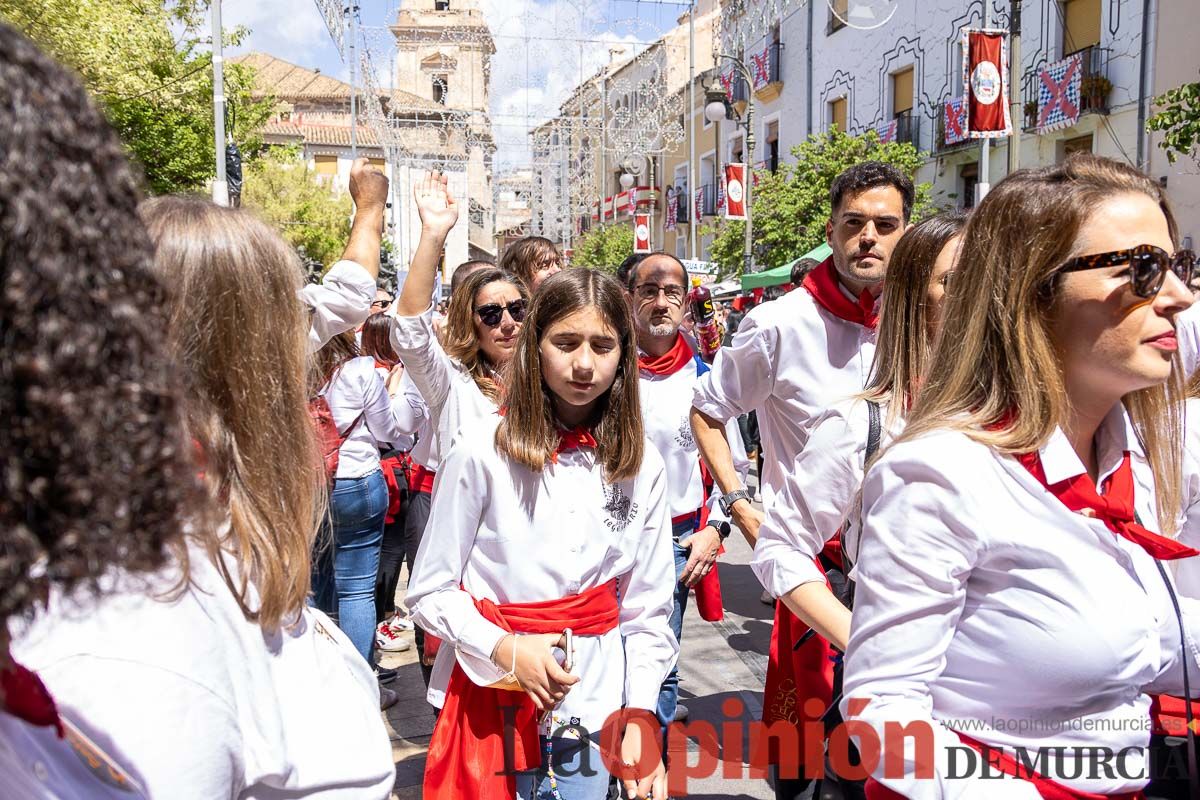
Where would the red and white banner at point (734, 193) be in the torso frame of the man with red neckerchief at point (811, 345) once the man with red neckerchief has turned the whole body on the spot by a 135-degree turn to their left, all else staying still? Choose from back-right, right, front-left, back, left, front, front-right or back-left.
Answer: front

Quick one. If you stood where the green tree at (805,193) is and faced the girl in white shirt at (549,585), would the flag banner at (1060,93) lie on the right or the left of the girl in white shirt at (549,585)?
left

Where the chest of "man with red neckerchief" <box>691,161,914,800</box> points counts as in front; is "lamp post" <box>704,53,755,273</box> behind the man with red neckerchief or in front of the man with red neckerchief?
behind

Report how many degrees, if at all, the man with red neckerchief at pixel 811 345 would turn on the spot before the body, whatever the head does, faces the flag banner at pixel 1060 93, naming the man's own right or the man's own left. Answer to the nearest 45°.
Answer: approximately 135° to the man's own left

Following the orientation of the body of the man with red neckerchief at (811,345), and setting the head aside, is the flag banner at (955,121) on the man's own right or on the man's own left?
on the man's own left

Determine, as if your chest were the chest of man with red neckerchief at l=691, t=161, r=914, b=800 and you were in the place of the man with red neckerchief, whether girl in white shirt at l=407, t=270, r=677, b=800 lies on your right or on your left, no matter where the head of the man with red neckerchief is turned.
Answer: on your right

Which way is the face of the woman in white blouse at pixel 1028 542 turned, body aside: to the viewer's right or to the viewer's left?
to the viewer's right
